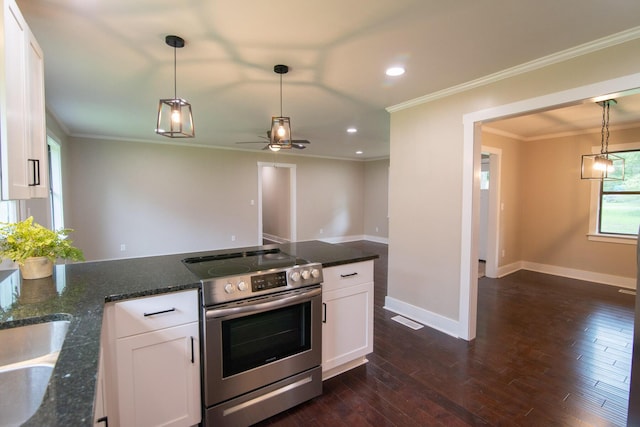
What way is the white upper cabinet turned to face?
to the viewer's right

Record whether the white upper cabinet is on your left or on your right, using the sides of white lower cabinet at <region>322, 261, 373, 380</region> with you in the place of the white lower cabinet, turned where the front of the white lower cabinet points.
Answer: on your right

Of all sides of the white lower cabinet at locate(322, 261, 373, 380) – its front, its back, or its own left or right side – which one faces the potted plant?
right

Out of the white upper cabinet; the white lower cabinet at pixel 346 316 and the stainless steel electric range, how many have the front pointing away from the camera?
0

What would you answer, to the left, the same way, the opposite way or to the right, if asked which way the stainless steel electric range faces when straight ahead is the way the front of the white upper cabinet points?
to the right

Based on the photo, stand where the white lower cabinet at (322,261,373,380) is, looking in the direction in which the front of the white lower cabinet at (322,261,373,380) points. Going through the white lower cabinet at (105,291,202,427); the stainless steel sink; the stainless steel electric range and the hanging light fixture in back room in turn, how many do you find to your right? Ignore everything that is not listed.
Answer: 3

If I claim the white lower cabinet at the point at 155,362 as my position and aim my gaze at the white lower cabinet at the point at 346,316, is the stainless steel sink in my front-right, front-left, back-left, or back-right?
back-right

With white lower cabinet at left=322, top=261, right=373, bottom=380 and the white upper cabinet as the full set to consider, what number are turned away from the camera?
0

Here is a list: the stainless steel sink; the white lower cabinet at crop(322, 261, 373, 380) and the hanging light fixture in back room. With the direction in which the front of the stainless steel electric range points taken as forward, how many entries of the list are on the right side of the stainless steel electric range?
1

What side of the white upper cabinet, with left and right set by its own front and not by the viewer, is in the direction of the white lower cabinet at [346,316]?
front

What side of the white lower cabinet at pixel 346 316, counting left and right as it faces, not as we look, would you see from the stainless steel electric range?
right

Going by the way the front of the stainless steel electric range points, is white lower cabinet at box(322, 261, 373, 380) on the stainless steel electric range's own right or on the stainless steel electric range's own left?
on the stainless steel electric range's own left

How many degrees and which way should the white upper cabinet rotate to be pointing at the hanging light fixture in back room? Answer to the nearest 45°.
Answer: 0° — it already faces it

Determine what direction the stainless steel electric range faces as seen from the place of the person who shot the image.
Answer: facing the viewer and to the right of the viewer
